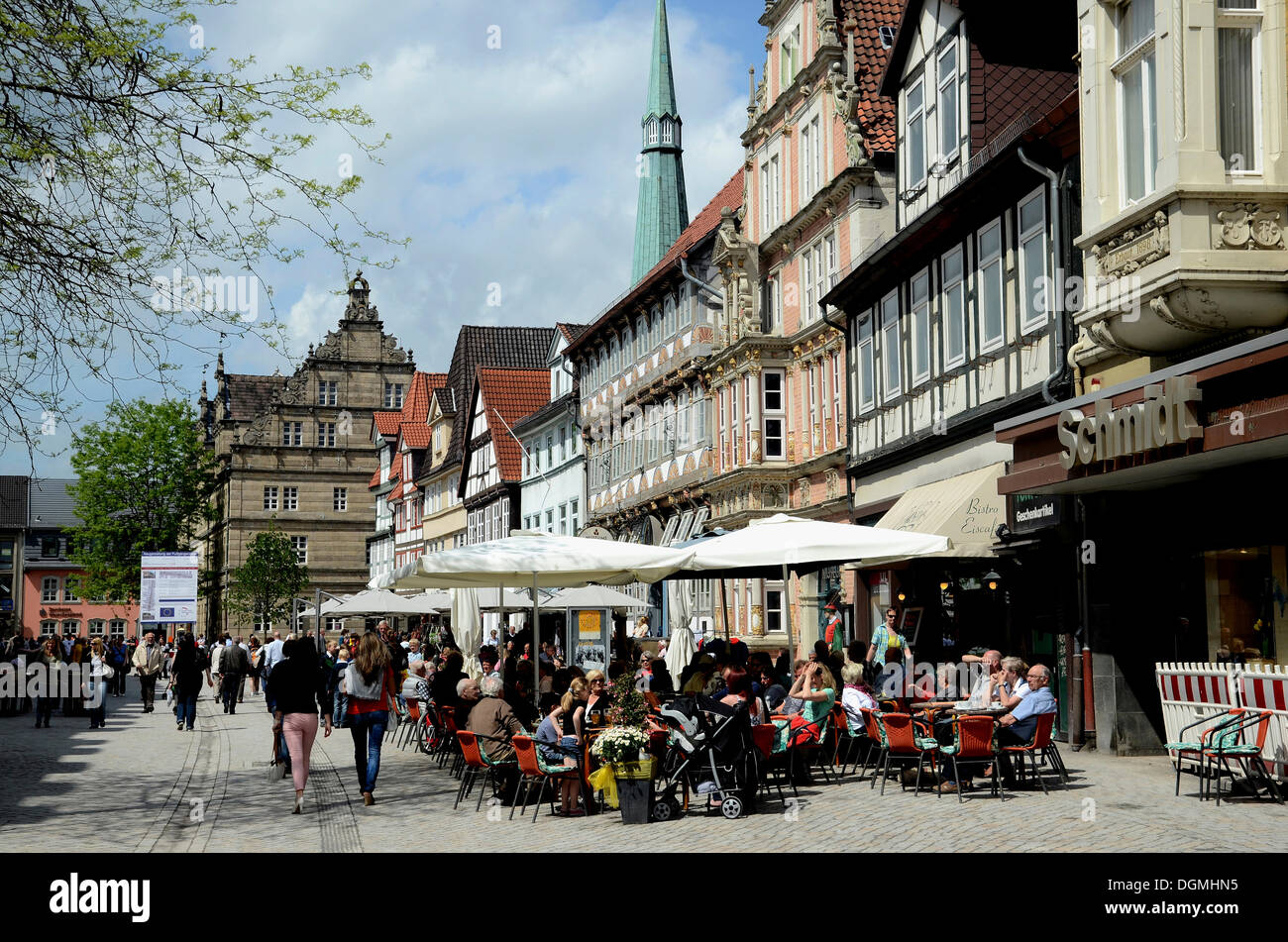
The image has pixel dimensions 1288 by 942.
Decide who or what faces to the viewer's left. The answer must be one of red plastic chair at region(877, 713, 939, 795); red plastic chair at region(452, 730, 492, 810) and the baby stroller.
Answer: the baby stroller

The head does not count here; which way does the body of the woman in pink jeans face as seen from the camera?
away from the camera

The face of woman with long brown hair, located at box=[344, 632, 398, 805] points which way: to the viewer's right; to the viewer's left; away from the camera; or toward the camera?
away from the camera

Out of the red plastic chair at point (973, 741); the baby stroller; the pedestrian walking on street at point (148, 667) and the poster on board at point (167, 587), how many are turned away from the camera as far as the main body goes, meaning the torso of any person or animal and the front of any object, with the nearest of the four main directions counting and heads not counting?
1

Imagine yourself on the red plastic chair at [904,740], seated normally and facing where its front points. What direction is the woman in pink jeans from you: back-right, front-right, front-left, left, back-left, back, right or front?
back-left

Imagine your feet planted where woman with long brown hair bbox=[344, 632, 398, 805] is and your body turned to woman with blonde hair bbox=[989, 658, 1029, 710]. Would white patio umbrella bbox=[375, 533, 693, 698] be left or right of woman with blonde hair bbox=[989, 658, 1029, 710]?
left

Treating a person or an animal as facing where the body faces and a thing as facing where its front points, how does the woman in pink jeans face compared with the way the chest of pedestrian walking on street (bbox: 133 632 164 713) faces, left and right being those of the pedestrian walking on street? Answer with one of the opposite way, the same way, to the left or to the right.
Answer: the opposite way

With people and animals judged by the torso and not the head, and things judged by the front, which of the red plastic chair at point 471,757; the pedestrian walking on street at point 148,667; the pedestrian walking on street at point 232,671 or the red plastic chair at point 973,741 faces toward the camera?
the pedestrian walking on street at point 148,667

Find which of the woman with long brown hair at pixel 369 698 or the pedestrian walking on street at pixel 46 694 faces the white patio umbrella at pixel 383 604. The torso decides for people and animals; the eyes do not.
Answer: the woman with long brown hair

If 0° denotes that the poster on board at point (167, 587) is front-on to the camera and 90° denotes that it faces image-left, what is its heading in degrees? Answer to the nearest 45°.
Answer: approximately 0°

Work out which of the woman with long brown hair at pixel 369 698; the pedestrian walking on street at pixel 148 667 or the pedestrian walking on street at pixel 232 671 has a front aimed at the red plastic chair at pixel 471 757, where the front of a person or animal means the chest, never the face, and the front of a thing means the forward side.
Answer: the pedestrian walking on street at pixel 148 667

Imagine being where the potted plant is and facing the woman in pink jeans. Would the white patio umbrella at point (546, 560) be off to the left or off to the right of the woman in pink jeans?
right

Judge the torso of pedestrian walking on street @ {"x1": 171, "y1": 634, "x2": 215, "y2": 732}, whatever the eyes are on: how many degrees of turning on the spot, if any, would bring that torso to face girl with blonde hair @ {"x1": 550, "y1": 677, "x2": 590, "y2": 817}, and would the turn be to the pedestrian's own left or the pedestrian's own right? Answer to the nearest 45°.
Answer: approximately 180°

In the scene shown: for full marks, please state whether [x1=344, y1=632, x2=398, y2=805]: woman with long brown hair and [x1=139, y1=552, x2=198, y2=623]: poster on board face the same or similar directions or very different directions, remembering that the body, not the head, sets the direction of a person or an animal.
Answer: very different directions
